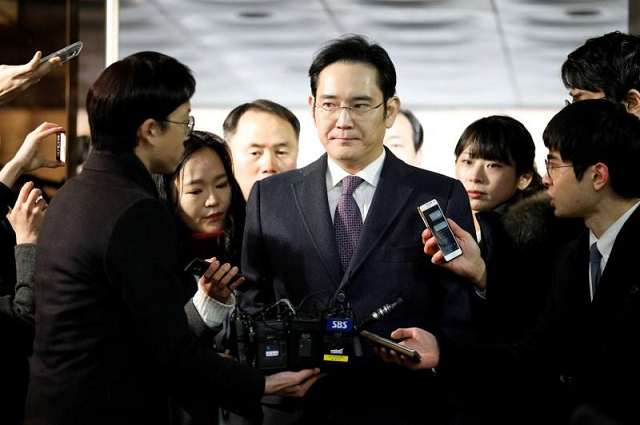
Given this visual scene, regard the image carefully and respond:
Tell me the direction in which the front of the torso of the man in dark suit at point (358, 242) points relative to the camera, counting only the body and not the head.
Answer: toward the camera

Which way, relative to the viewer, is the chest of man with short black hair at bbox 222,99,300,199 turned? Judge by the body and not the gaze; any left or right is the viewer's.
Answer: facing the viewer

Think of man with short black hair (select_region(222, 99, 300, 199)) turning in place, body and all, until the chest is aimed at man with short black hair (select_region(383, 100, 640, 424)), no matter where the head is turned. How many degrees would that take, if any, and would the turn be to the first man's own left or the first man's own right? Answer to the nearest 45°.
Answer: approximately 45° to the first man's own left

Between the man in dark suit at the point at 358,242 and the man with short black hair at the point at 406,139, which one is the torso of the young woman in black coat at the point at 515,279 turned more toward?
the man in dark suit

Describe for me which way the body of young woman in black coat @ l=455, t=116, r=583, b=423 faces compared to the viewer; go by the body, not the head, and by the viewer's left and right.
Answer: facing the viewer and to the left of the viewer

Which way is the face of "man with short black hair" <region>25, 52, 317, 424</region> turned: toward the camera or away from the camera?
away from the camera

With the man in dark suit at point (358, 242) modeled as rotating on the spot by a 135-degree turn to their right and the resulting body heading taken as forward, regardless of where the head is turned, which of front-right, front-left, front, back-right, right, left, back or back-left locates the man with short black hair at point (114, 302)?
left

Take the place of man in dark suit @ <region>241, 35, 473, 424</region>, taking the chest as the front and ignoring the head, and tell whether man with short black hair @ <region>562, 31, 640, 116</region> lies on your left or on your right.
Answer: on your left

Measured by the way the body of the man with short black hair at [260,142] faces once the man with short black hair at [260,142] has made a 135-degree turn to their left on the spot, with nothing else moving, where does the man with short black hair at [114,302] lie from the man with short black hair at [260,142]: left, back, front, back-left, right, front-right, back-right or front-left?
back-right

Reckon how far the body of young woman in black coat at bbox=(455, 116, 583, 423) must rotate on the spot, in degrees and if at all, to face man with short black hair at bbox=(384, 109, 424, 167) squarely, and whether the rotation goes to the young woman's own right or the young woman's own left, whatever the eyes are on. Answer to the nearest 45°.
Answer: approximately 135° to the young woman's own right
